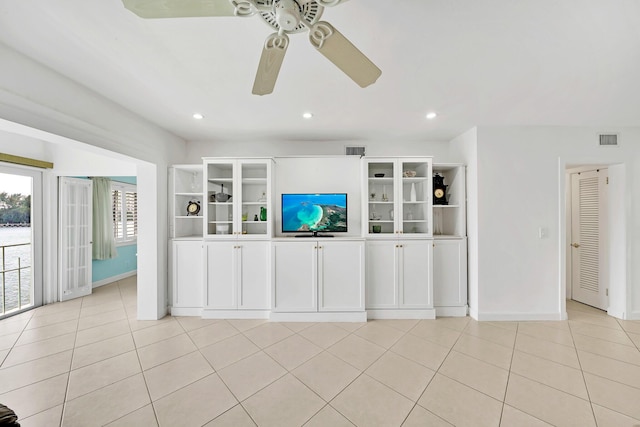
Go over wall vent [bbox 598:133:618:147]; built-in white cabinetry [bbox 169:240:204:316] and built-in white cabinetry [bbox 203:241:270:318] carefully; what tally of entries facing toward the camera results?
3

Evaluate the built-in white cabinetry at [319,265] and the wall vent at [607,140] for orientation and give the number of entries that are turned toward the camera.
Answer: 2

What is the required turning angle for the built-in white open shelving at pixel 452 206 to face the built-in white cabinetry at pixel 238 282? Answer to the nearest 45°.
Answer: approximately 45° to its right

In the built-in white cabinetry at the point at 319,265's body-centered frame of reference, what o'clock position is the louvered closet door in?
The louvered closet door is roughly at 9 o'clock from the built-in white cabinetry.

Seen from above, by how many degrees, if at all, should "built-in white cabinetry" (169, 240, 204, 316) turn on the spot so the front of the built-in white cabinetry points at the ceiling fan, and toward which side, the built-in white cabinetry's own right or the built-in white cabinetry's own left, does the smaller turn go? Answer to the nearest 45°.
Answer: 0° — it already faces it

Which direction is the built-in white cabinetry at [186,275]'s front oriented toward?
toward the camera

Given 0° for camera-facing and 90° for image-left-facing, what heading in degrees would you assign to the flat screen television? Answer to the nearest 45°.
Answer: approximately 0°

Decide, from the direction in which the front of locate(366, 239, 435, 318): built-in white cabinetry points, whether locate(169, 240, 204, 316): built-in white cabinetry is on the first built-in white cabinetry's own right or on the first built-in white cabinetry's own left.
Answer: on the first built-in white cabinetry's own right

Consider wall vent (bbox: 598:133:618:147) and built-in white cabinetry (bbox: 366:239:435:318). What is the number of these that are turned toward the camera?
2

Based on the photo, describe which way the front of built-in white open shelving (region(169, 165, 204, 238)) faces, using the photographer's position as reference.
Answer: facing the viewer

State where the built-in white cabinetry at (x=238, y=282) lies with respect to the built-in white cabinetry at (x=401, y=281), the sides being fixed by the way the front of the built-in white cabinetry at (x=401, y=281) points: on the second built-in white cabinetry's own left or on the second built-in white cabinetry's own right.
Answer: on the second built-in white cabinetry's own right

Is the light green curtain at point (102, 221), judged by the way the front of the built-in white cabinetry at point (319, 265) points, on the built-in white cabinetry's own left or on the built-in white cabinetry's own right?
on the built-in white cabinetry's own right

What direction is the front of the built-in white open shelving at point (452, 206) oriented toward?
toward the camera

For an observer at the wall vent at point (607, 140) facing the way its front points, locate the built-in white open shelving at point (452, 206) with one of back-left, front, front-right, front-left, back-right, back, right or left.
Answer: front-right

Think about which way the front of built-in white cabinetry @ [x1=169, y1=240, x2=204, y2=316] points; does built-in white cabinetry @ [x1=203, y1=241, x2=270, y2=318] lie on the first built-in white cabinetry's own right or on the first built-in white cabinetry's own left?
on the first built-in white cabinetry's own left

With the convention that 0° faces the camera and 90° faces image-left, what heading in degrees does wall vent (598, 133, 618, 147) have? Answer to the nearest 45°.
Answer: approximately 0°
